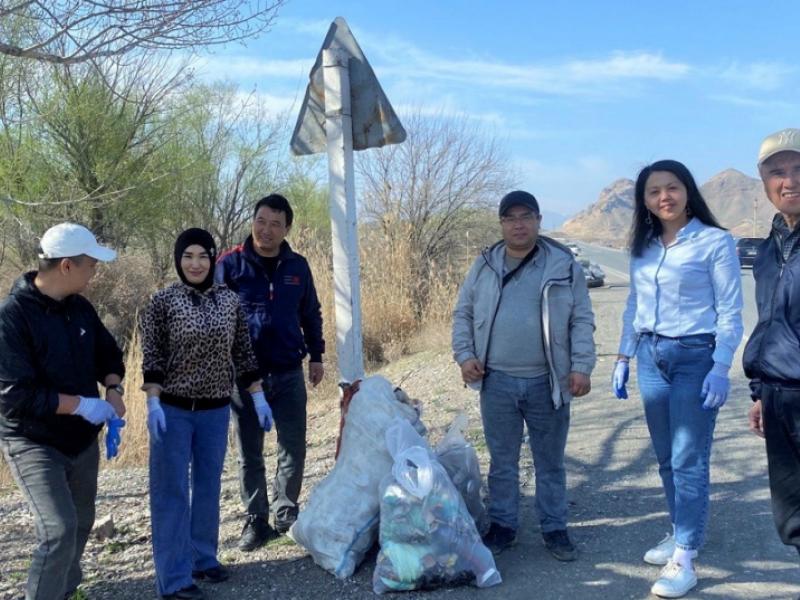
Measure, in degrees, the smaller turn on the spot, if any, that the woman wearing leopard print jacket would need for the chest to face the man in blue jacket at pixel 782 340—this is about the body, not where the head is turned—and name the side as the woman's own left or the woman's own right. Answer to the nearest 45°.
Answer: approximately 45° to the woman's own left

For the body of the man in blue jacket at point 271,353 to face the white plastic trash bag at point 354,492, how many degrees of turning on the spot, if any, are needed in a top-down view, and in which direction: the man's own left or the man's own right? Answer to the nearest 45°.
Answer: approximately 45° to the man's own left

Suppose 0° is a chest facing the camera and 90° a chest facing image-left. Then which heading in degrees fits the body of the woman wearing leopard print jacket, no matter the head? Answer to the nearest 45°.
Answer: approximately 0°

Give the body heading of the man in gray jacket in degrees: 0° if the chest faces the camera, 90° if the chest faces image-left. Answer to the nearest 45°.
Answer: approximately 0°

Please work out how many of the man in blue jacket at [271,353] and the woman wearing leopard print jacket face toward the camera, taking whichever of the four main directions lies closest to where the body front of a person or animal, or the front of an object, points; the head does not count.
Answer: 2
